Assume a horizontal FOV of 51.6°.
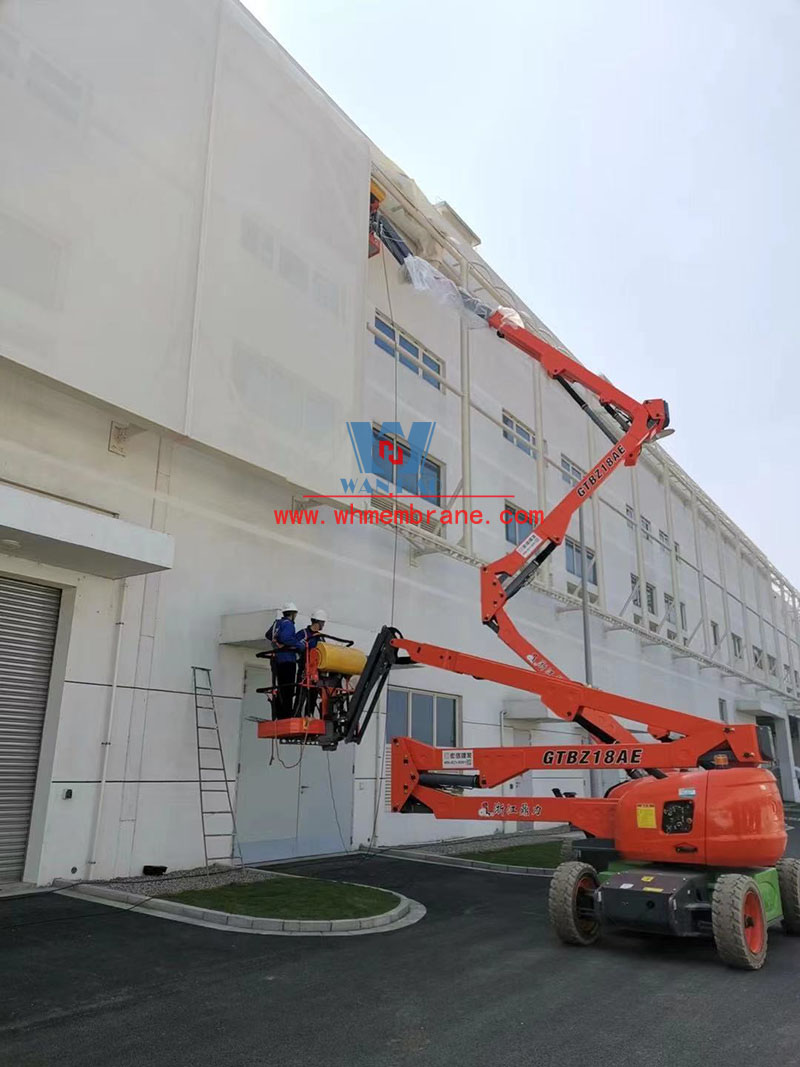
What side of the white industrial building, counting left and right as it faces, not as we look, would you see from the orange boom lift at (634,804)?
front

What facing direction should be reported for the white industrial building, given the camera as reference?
facing the viewer and to the right of the viewer
